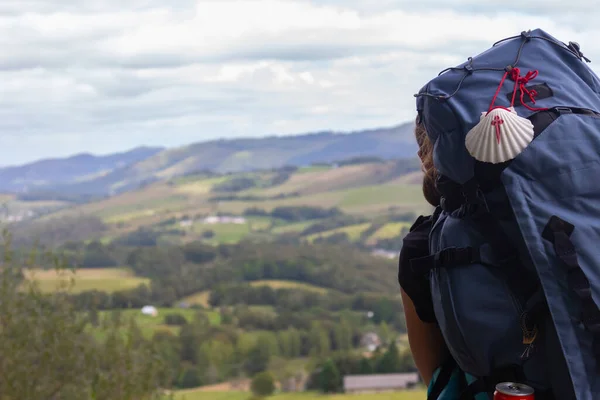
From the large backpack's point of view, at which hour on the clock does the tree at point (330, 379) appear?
The tree is roughly at 7 o'clock from the large backpack.

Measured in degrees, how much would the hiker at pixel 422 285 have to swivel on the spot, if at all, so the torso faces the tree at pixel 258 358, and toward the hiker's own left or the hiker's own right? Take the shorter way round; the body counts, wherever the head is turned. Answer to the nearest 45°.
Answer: approximately 45° to the hiker's own right

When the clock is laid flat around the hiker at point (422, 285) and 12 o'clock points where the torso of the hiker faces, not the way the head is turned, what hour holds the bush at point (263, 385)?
The bush is roughly at 1 o'clock from the hiker.

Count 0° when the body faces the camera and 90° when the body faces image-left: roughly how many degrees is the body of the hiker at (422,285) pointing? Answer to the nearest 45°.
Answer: approximately 135°
